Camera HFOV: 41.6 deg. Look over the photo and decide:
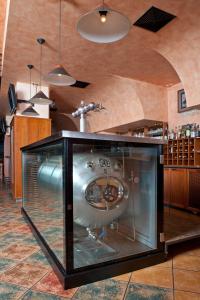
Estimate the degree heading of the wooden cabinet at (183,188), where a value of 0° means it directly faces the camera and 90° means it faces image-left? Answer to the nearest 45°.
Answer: approximately 45°

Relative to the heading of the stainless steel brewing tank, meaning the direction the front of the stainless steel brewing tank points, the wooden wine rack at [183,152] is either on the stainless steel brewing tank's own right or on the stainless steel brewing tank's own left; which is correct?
on the stainless steel brewing tank's own left

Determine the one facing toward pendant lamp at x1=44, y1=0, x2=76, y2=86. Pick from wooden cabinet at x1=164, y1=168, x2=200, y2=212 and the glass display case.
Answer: the wooden cabinet

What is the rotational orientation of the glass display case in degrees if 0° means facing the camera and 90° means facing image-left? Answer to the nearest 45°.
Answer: approximately 315°

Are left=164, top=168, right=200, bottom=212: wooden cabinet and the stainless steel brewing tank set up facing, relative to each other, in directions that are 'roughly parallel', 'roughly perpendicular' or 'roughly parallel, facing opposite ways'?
roughly perpendicular
